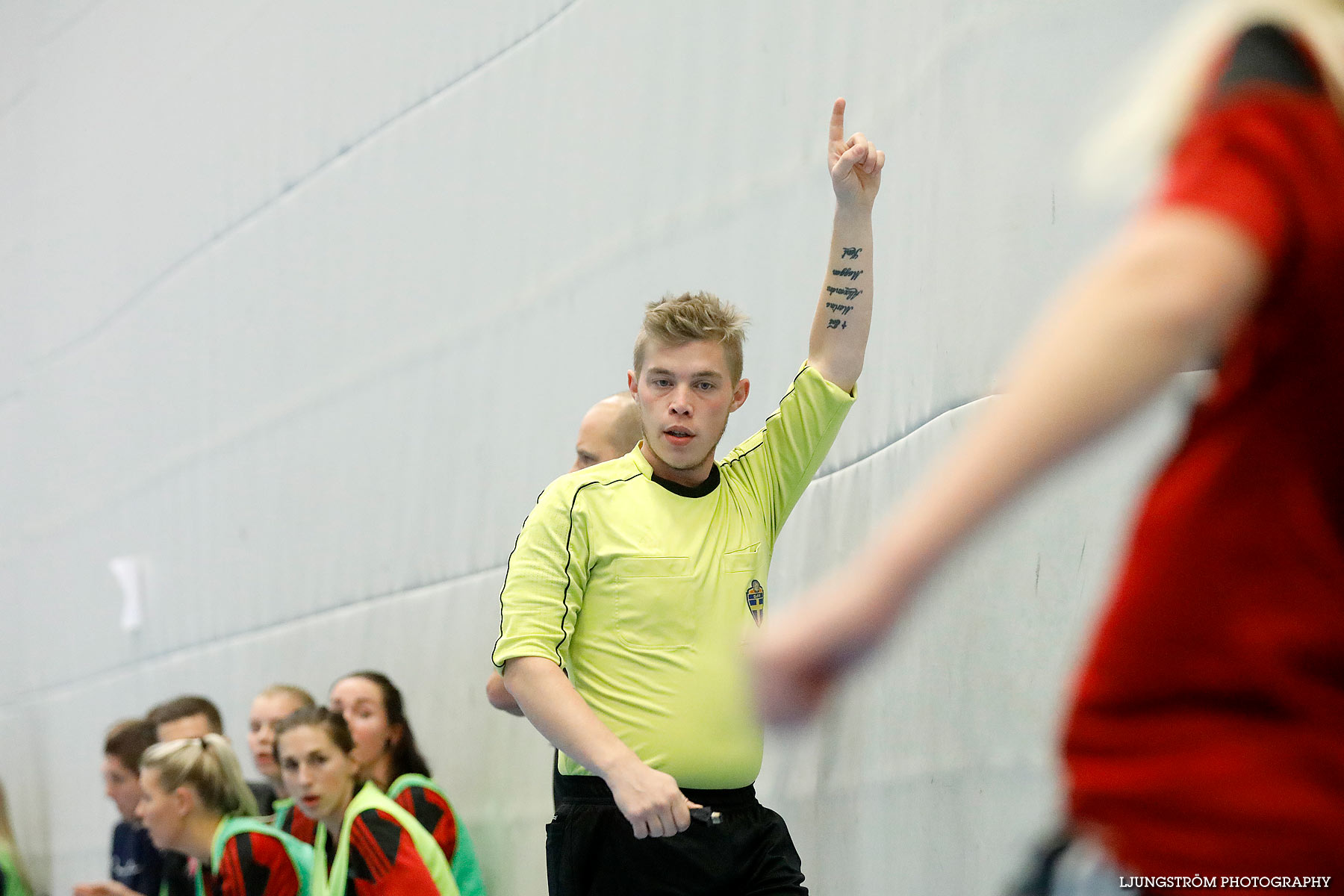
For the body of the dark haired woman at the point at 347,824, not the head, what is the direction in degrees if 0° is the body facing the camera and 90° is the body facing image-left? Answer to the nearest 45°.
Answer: approximately 45°

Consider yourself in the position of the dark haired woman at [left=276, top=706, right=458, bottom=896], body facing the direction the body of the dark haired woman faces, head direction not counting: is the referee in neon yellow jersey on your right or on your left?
on your left

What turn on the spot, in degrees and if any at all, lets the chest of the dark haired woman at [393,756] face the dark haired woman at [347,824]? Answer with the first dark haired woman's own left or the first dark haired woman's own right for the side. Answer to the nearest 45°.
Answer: approximately 45° to the first dark haired woman's own left

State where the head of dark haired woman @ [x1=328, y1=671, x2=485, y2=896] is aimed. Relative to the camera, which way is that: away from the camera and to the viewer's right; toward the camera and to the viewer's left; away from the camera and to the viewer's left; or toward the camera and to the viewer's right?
toward the camera and to the viewer's left

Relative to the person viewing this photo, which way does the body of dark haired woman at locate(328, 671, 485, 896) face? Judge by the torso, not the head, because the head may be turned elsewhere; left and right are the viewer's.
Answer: facing the viewer and to the left of the viewer

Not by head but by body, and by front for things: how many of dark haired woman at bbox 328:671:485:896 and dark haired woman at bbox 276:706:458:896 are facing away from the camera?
0
